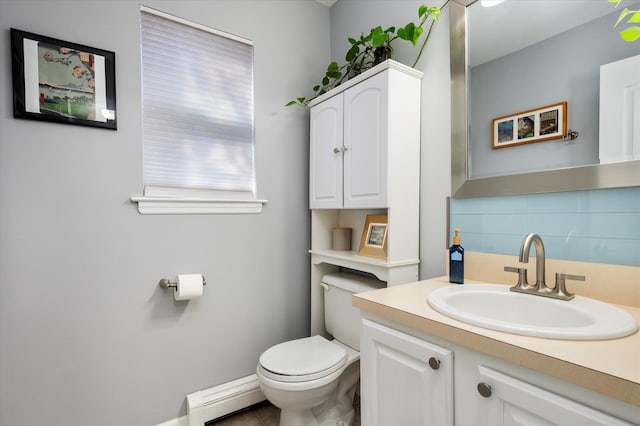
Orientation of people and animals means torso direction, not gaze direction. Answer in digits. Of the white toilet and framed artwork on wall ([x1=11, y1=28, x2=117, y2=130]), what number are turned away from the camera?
0

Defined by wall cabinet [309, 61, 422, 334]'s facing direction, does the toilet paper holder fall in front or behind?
in front

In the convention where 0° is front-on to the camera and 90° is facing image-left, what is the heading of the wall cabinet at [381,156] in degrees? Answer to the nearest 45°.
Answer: approximately 45°

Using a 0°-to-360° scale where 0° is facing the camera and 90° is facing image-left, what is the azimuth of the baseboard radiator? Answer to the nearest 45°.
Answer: approximately 315°

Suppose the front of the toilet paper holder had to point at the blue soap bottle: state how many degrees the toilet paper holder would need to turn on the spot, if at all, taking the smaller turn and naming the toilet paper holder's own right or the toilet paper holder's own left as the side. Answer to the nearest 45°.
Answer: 0° — it already faces it

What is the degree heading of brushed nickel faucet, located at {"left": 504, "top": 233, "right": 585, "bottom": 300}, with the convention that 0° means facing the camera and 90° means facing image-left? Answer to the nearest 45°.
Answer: approximately 45°

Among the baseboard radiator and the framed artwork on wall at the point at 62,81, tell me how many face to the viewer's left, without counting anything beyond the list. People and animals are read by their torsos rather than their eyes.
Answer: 0

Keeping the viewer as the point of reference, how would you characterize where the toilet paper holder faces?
facing the viewer and to the right of the viewer

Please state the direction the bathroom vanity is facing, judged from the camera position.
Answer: facing the viewer and to the left of the viewer

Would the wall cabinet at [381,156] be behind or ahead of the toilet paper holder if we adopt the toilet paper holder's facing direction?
ahead

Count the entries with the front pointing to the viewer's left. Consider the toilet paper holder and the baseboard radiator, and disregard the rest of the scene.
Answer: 0

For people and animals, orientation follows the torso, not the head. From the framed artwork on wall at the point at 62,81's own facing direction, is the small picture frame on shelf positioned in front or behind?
in front

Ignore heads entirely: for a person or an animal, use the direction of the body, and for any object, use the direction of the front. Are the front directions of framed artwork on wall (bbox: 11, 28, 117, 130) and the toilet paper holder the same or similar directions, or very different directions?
same or similar directions

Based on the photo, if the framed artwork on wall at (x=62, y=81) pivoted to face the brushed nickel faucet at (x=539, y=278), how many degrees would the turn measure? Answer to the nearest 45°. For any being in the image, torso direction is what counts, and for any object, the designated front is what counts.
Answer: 0° — it already faces it
